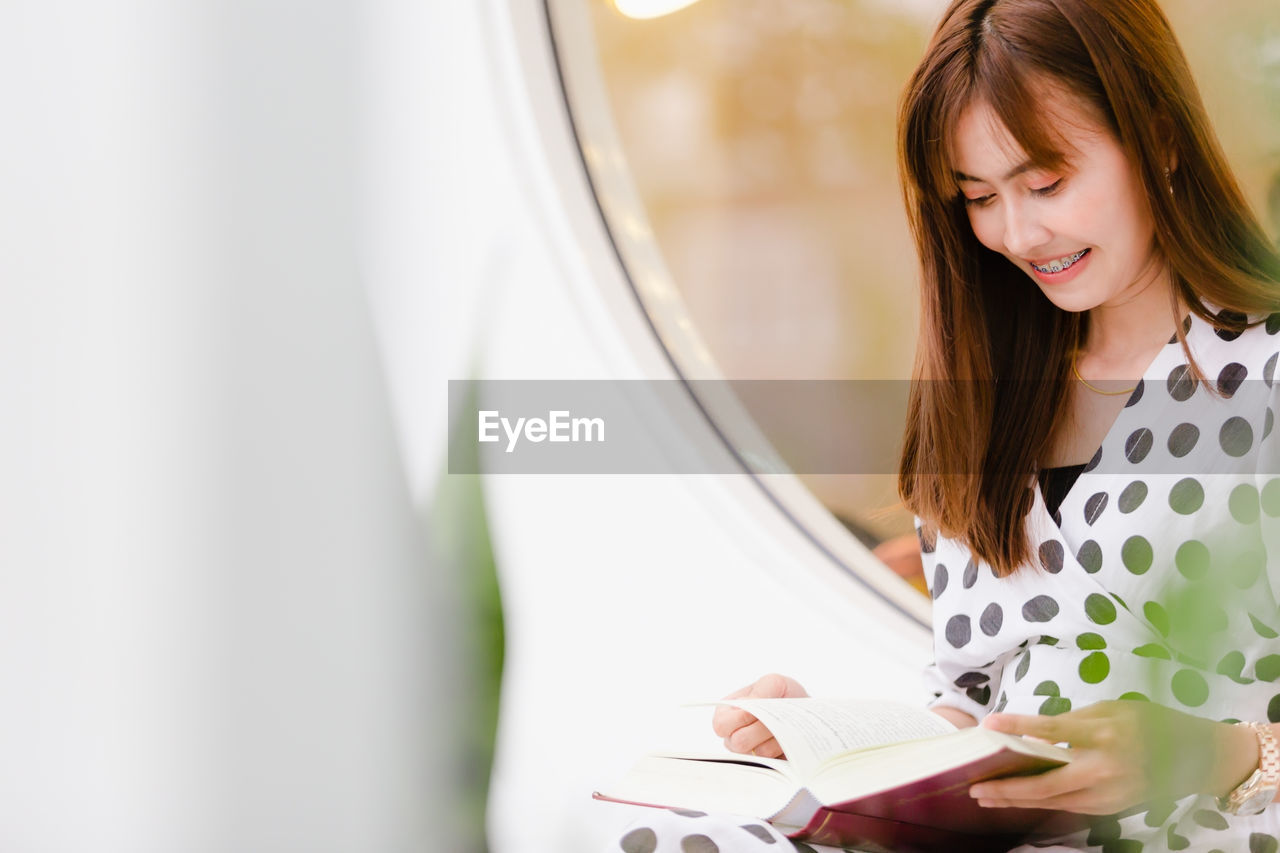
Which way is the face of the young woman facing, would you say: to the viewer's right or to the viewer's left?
to the viewer's left

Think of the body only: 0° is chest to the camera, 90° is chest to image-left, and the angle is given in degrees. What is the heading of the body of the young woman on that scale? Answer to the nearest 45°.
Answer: approximately 45°
